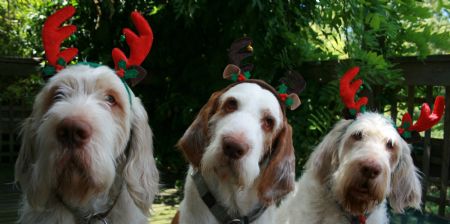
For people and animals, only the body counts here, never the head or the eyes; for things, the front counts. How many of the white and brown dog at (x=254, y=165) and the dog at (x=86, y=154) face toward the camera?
2

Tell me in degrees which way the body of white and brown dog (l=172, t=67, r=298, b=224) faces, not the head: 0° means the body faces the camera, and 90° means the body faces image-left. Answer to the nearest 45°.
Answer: approximately 0°

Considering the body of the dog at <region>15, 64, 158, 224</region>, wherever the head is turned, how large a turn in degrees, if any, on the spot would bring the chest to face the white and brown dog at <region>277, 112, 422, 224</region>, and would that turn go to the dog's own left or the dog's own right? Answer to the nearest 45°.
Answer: approximately 90° to the dog's own left

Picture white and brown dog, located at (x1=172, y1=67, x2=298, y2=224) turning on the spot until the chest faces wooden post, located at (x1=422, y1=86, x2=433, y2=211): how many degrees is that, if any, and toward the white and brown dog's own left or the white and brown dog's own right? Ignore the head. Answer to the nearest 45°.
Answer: approximately 135° to the white and brown dog's own left

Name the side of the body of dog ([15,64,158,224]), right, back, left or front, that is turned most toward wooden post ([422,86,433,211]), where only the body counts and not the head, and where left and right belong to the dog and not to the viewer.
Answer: left

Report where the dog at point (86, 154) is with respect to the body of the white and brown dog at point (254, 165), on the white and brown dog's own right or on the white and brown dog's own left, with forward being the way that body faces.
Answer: on the white and brown dog's own right

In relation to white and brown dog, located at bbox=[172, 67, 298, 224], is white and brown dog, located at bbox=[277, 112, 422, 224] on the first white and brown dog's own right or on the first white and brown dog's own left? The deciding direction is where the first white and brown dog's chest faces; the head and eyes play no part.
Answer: on the first white and brown dog's own left
